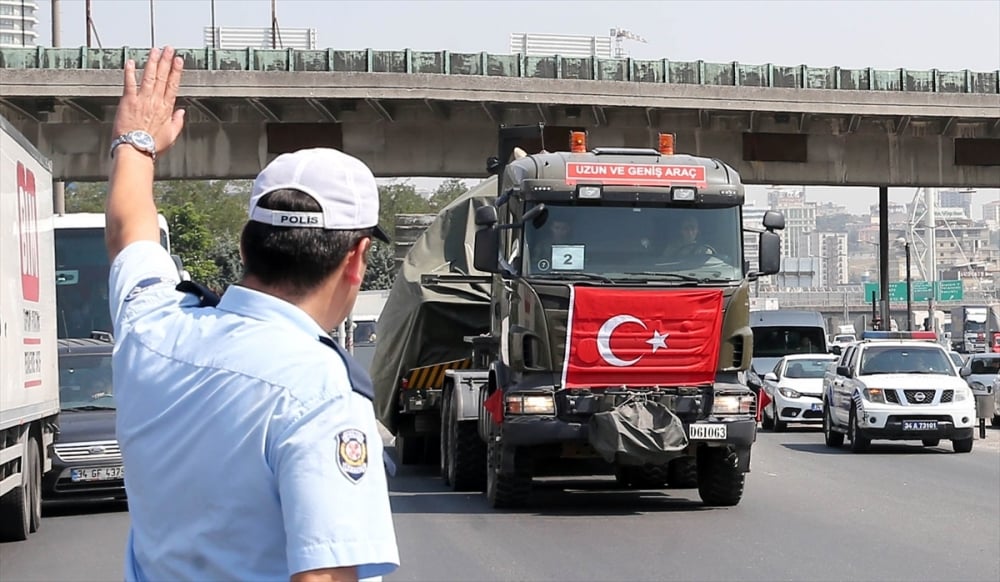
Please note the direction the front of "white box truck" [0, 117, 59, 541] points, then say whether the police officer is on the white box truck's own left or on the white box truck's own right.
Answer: on the white box truck's own left

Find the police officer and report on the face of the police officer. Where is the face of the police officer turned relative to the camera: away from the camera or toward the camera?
away from the camera

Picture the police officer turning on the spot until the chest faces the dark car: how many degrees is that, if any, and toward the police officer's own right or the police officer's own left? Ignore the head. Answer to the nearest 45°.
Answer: approximately 45° to the police officer's own left

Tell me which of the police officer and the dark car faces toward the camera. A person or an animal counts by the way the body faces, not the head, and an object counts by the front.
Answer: the dark car

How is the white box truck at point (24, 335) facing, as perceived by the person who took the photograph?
facing the viewer and to the left of the viewer

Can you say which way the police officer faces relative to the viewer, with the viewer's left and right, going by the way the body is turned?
facing away from the viewer and to the right of the viewer

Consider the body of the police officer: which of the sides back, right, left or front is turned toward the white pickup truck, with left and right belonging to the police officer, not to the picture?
front

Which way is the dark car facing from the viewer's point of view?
toward the camera

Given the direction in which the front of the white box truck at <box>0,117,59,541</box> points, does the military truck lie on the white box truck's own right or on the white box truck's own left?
on the white box truck's own left

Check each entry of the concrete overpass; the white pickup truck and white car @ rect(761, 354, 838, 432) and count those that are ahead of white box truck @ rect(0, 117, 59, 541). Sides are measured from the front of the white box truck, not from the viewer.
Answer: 0

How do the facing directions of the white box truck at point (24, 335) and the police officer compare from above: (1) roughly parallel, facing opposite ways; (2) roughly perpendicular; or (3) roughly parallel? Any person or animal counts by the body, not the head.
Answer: roughly parallel, facing opposite ways

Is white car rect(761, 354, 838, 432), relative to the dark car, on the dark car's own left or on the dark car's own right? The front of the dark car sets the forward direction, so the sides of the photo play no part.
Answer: on the dark car's own left

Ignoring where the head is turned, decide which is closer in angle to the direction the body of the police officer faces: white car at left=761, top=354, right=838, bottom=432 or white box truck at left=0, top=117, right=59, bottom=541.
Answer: the white car

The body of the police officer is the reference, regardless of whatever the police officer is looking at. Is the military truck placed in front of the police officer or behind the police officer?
in front
